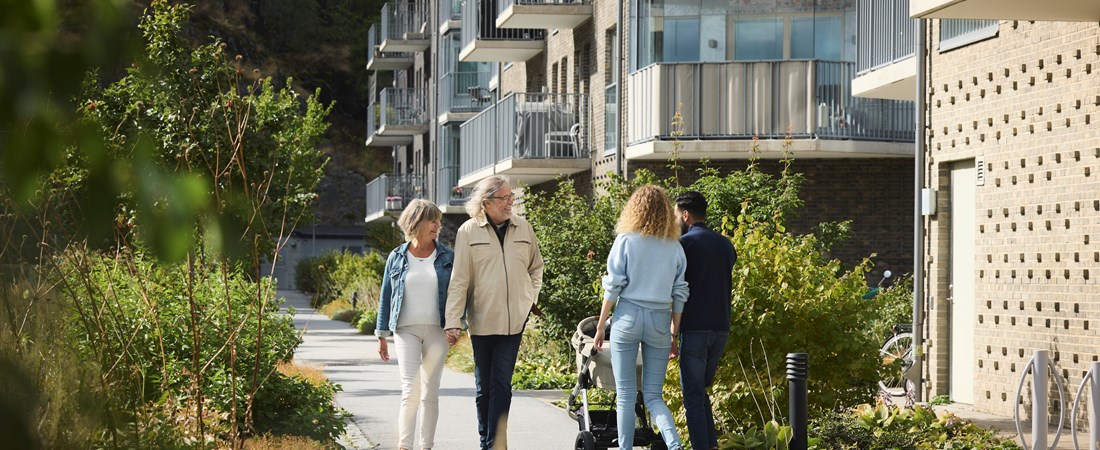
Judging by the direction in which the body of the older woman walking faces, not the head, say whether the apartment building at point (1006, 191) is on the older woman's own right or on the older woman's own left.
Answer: on the older woman's own left

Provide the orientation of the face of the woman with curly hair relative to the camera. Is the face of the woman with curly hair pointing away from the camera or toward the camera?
away from the camera

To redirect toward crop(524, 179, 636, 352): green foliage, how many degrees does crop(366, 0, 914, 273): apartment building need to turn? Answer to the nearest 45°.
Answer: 0° — it already faces it

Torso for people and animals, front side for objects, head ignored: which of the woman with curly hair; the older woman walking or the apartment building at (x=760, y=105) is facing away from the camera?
the woman with curly hair

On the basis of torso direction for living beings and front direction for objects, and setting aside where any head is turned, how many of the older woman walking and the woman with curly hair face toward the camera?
1

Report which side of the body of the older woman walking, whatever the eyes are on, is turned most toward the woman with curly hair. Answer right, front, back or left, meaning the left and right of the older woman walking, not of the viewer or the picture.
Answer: left

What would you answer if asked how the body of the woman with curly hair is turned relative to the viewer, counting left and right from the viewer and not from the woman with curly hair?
facing away from the viewer

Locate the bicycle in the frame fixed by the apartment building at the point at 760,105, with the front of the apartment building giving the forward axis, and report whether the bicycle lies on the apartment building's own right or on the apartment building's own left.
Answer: on the apartment building's own left

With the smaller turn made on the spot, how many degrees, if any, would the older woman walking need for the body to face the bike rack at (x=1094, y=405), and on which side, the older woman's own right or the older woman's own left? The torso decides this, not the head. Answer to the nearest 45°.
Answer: approximately 90° to the older woman's own left

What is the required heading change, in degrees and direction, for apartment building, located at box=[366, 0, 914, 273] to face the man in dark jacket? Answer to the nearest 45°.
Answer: approximately 45° to its left

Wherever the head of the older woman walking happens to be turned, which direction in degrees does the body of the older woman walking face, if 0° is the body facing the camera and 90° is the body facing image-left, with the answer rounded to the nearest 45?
approximately 0°

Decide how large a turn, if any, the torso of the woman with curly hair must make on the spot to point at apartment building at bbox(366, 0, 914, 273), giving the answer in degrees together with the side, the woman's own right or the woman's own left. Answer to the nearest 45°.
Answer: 0° — they already face it

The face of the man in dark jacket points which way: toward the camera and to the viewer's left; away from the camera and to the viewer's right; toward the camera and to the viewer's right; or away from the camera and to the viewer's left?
away from the camera and to the viewer's left

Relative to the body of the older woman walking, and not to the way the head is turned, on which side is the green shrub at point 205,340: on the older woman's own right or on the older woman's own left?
on the older woman's own right
